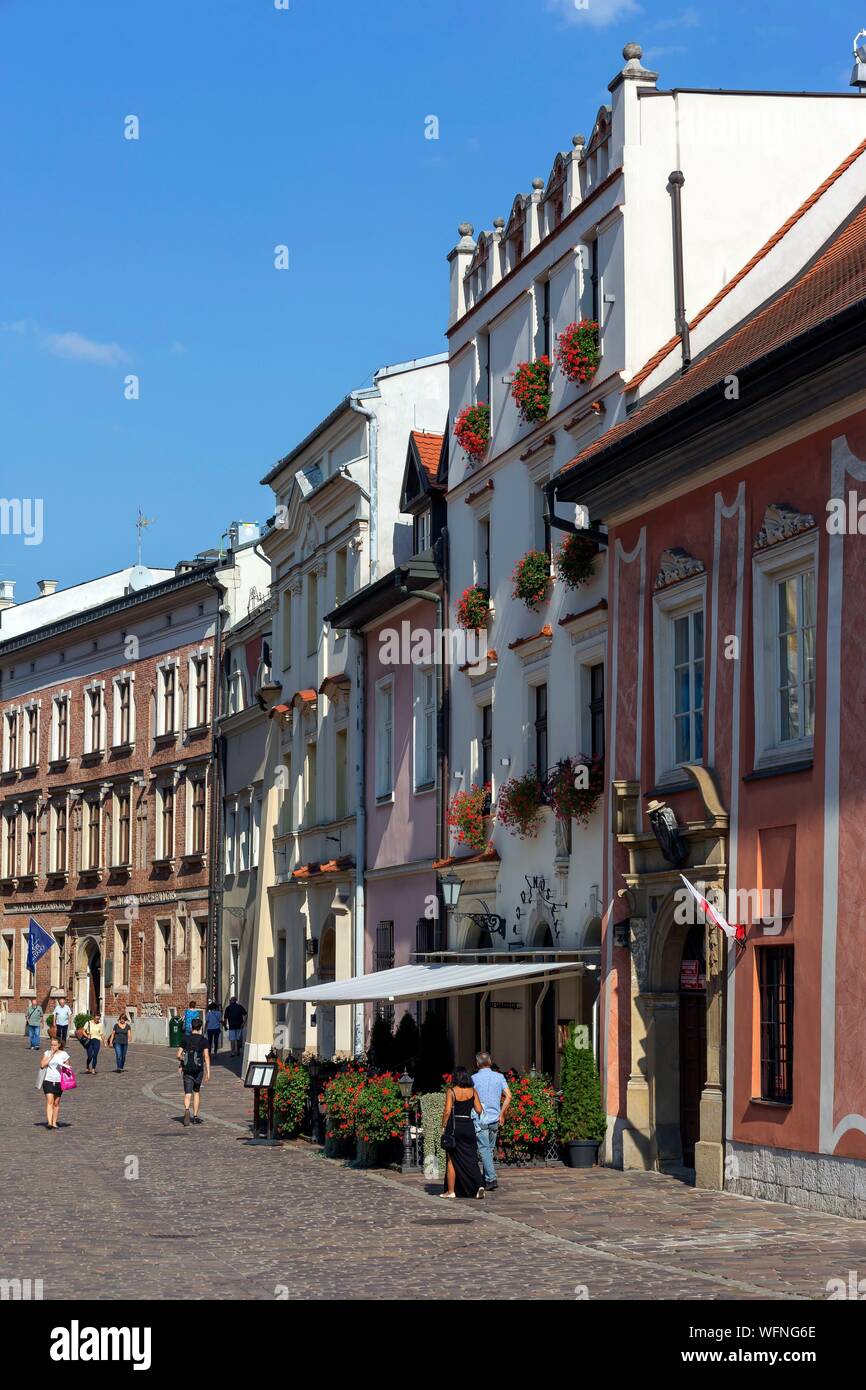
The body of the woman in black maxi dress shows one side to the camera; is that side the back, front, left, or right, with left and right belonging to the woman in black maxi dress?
back

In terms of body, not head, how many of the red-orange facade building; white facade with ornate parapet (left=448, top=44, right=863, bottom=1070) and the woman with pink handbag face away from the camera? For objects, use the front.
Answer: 0

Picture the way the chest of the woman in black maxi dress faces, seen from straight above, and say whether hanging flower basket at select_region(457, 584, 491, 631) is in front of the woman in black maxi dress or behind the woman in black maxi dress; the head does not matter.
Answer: in front

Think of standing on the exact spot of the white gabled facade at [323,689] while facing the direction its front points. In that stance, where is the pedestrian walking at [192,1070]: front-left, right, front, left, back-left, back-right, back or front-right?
front-left

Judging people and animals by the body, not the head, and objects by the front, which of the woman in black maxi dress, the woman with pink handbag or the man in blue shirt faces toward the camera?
the woman with pink handbag

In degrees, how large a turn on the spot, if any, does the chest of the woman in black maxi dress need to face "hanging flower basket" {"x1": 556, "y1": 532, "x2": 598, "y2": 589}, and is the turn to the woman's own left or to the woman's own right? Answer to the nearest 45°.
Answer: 0° — they already face it

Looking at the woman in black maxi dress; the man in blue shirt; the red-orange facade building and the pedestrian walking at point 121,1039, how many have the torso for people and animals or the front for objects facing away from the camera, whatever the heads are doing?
2

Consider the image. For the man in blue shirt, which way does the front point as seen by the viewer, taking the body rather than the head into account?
away from the camera

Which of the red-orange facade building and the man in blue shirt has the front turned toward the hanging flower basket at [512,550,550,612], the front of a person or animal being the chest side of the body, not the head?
the man in blue shirt

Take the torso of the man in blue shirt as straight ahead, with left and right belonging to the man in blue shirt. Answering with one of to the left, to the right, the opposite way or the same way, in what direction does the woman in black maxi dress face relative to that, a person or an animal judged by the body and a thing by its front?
the same way

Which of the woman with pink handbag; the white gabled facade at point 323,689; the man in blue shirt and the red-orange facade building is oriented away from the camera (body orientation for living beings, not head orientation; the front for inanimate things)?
the man in blue shirt

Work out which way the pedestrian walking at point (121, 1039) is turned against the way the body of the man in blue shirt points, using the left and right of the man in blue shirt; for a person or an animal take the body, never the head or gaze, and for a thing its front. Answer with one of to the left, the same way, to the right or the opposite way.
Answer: the opposite way

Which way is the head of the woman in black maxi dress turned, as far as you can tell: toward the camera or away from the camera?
away from the camera

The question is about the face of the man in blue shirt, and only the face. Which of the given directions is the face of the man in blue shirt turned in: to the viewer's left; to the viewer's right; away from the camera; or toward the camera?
away from the camera

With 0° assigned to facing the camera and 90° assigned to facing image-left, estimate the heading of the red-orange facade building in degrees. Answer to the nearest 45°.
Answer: approximately 45°

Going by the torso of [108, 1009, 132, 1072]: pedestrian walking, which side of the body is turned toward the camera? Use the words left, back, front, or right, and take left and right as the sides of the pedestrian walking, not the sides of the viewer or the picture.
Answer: front

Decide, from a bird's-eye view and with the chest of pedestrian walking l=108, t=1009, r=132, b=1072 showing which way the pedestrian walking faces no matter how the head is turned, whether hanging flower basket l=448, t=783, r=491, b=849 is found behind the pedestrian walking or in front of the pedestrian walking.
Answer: in front
